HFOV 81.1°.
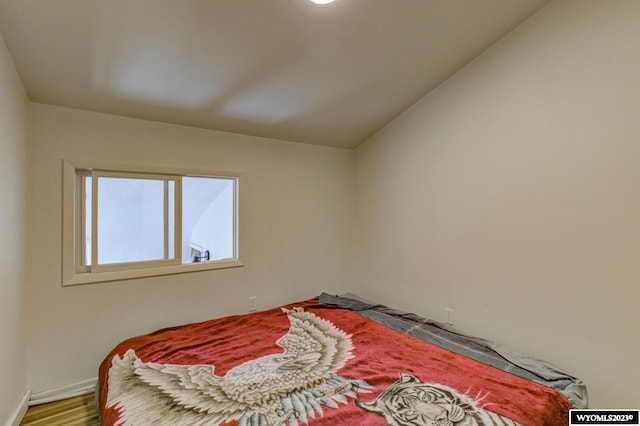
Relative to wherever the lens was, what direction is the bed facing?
facing the viewer and to the left of the viewer

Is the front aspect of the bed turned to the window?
no
